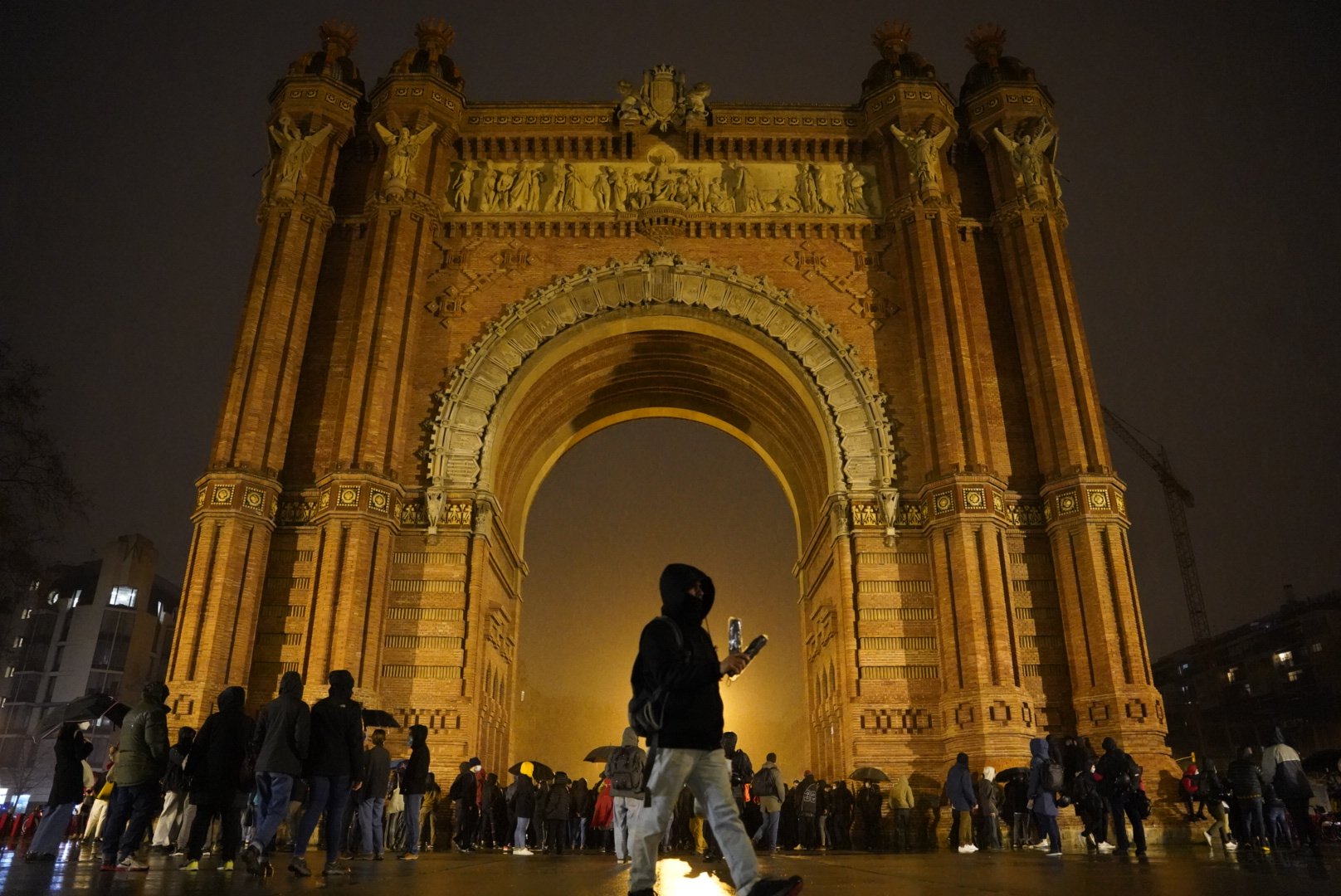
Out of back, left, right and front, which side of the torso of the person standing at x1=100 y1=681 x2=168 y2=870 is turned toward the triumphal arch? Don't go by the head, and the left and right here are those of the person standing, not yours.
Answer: front

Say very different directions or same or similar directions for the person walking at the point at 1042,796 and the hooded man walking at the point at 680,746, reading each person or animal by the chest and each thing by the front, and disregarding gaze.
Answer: very different directions

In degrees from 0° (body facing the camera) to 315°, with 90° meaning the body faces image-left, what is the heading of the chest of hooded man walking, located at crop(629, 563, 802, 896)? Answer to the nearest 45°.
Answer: approximately 270°

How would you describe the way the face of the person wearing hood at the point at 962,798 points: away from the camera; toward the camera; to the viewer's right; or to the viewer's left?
away from the camera
